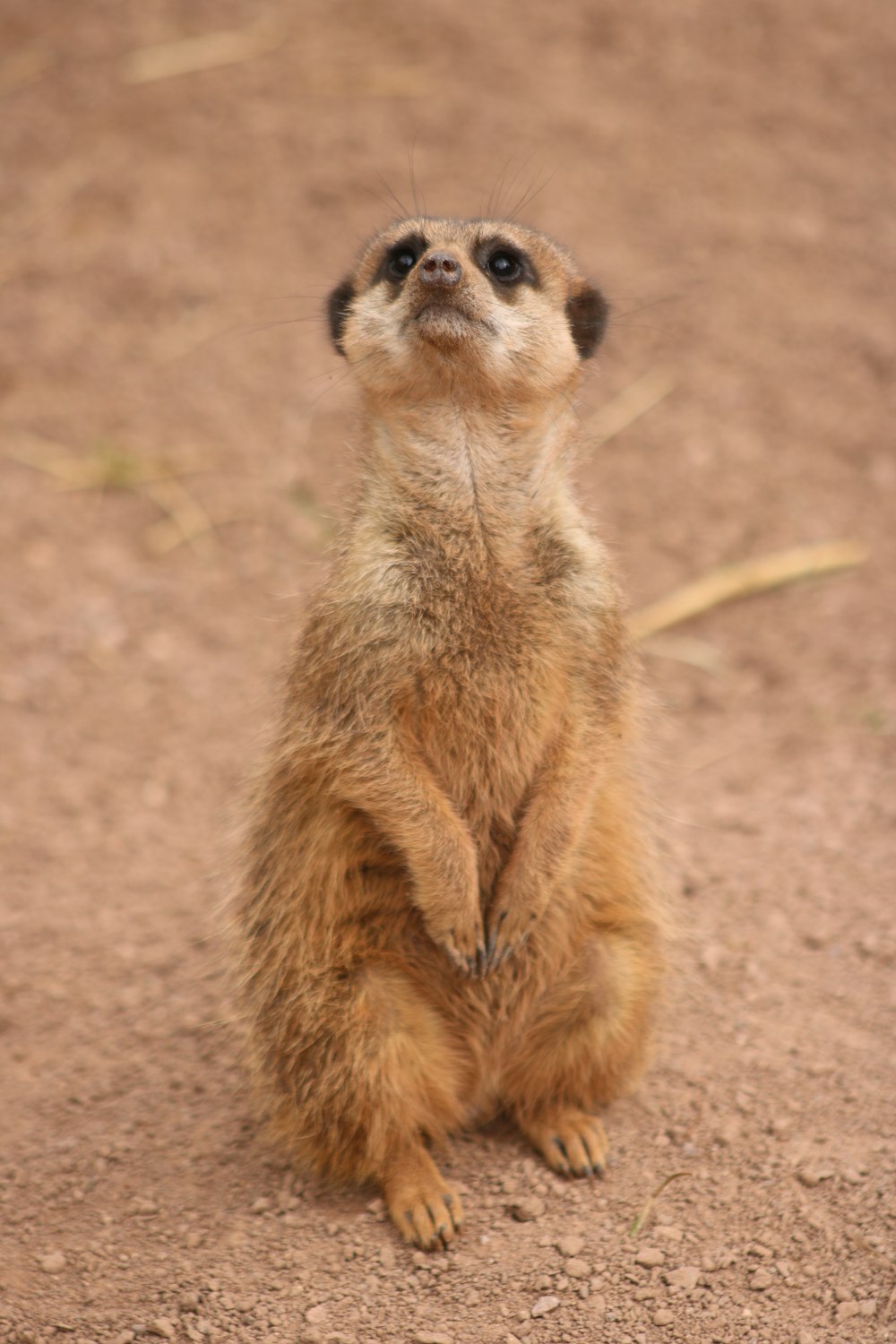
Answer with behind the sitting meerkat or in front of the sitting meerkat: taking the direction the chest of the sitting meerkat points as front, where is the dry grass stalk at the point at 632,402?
behind

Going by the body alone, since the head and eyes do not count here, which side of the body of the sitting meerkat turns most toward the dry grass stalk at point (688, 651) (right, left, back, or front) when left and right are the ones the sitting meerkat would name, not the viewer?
back

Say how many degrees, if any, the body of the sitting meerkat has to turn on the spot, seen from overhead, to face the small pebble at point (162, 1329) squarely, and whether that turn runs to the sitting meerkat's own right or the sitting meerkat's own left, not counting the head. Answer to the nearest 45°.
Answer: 0° — it already faces it

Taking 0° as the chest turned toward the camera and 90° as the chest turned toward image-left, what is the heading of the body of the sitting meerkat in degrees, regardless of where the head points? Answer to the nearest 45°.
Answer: approximately 0°

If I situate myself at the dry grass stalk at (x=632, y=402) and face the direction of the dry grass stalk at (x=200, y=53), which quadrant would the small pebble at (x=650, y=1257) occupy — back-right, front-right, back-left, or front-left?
back-left

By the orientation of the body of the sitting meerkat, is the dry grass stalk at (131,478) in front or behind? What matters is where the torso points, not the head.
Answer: behind

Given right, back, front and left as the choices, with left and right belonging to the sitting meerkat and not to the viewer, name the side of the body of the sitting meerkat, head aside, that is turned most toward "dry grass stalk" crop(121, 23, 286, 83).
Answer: back

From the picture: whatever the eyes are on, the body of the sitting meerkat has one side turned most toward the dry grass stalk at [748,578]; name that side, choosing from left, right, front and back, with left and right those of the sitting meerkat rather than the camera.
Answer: back
